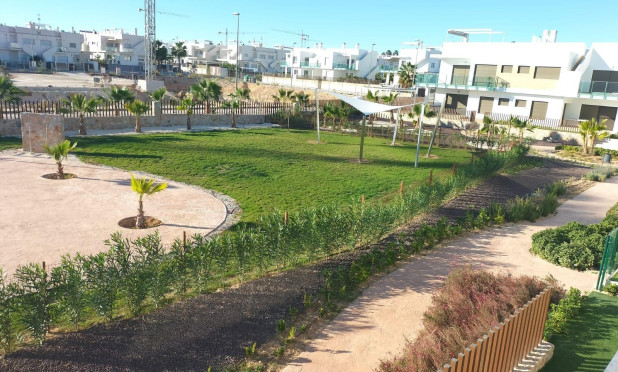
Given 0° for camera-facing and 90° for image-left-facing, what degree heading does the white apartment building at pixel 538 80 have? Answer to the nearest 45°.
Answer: approximately 0°

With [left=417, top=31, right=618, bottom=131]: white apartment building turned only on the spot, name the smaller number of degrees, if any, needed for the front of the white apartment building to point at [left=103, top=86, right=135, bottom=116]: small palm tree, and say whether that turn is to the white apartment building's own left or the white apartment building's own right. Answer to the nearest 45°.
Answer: approximately 45° to the white apartment building's own right

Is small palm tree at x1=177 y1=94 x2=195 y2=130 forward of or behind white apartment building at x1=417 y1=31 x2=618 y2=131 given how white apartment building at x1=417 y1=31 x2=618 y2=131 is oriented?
forward

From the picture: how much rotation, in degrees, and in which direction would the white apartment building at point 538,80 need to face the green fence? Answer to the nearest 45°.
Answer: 0° — it already faces it

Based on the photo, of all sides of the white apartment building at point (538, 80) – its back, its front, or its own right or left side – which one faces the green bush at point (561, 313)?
front

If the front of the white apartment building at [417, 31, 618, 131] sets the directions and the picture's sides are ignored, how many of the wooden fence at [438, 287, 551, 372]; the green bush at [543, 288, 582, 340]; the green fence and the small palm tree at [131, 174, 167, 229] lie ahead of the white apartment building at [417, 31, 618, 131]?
4

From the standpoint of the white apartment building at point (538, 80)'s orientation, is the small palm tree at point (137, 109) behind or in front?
in front

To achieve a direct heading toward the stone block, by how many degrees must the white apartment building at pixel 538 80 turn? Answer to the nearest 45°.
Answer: approximately 45° to its right

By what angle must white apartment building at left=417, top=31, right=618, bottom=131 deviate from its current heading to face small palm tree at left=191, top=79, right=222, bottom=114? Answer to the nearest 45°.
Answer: approximately 45° to its right

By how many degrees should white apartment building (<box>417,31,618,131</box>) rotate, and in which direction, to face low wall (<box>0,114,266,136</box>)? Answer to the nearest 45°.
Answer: approximately 45° to its right

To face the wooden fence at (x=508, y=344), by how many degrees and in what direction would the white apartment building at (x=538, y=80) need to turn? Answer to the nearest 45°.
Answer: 0° — it already faces it
